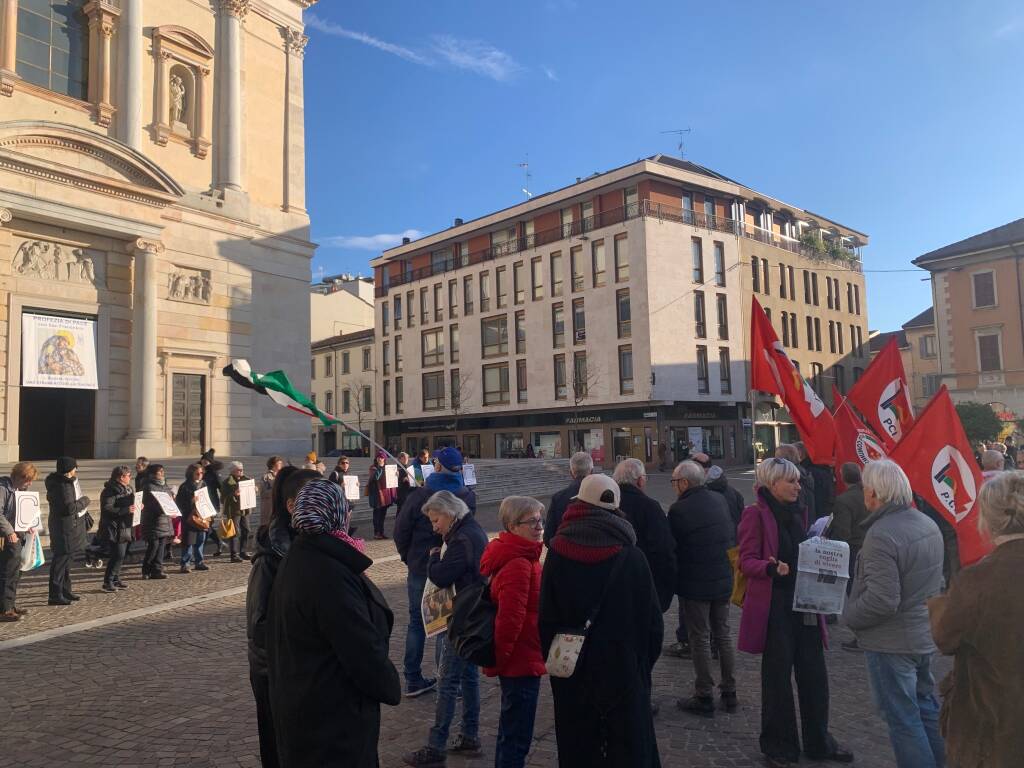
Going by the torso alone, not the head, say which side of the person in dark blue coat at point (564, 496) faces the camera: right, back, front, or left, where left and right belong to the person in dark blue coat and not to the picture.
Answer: back

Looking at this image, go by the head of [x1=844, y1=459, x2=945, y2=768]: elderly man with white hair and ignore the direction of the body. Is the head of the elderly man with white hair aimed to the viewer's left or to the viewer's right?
to the viewer's left

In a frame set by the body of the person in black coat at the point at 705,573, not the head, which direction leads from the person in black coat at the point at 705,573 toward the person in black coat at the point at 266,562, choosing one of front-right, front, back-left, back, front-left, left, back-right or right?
left

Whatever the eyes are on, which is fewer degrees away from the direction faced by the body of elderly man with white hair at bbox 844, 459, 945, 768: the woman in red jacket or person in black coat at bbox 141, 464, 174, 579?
the person in black coat

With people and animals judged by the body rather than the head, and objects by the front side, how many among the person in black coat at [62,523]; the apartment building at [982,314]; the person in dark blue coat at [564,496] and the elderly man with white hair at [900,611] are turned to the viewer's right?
1

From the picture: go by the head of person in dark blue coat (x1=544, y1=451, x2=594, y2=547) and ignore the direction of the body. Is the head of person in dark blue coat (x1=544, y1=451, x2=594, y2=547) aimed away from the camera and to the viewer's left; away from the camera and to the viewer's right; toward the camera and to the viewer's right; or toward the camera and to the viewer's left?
away from the camera and to the viewer's left

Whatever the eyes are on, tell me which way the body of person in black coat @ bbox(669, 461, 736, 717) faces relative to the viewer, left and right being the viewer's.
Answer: facing away from the viewer and to the left of the viewer

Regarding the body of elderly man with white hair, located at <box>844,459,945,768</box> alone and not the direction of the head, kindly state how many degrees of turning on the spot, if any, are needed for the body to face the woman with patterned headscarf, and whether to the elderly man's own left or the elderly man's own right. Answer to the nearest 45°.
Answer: approximately 90° to the elderly man's own left

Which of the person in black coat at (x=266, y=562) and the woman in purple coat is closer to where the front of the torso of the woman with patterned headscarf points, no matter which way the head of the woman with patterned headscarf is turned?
the woman in purple coat

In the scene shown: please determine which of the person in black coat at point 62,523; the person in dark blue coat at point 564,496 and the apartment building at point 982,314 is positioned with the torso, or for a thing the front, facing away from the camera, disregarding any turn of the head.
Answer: the person in dark blue coat at point 564,496

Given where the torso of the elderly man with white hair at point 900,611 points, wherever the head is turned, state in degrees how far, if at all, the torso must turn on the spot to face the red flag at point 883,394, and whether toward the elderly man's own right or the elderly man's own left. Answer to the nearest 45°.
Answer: approximately 45° to the elderly man's own right

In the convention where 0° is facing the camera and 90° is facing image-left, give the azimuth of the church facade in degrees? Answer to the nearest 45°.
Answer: approximately 315°

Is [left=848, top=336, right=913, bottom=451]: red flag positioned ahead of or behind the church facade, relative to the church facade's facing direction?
ahead
